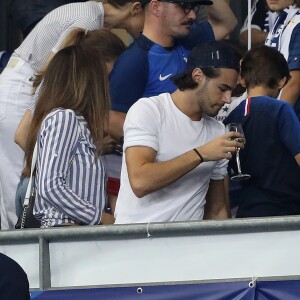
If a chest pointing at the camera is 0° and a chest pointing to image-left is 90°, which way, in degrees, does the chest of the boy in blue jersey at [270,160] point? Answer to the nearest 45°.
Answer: approximately 180°

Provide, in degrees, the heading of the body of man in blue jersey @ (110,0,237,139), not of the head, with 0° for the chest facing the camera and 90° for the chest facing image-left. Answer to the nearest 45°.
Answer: approximately 315°

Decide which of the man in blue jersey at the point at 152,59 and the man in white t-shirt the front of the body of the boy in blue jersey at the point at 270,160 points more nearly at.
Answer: the man in blue jersey

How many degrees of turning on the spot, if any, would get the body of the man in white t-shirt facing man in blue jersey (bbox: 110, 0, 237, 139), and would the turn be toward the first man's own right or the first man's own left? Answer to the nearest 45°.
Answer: approximately 135° to the first man's own left

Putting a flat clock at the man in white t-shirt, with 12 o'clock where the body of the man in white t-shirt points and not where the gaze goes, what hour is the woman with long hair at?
The woman with long hair is roughly at 4 o'clock from the man in white t-shirt.

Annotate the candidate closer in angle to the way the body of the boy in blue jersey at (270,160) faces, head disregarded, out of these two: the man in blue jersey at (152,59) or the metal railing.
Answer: the man in blue jersey

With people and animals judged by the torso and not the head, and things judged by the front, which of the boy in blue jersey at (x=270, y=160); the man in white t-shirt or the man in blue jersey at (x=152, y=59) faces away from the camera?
the boy in blue jersey at (x=270, y=160)
